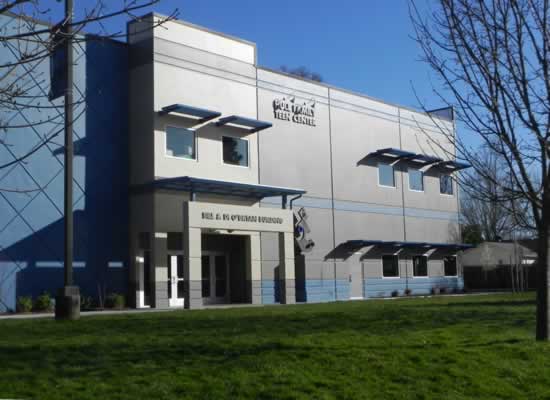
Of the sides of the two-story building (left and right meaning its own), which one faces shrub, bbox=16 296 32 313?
right

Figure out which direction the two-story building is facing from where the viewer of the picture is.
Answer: facing the viewer and to the right of the viewer
